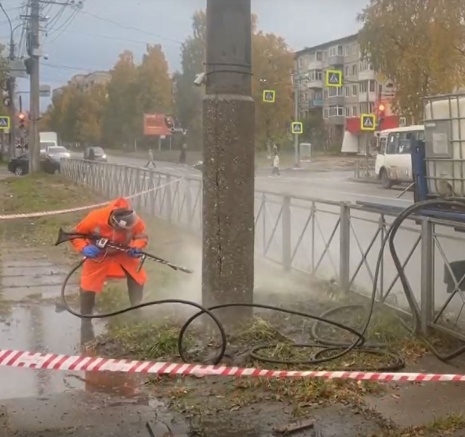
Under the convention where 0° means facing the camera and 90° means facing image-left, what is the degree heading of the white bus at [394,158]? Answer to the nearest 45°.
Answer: approximately 45°

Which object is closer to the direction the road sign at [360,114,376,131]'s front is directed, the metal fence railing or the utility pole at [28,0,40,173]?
the metal fence railing

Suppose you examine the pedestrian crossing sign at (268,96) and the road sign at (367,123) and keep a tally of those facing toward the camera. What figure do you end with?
2

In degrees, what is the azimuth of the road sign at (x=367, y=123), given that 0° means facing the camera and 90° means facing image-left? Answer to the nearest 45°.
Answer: approximately 0°

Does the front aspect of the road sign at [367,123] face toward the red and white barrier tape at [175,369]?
yes

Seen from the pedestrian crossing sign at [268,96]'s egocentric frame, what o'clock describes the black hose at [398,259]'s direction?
The black hose is roughly at 12 o'clock from the pedestrian crossing sign.

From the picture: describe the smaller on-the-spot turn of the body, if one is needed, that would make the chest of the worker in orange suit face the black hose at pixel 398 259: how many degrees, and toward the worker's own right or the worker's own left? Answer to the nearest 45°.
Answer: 0° — they already face it
